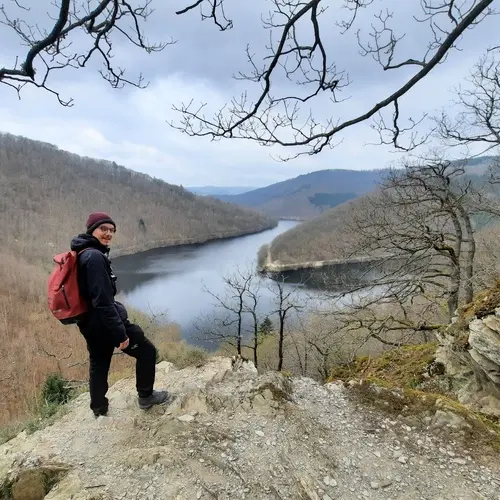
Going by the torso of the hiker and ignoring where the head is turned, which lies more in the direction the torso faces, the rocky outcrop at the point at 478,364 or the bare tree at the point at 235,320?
the rocky outcrop

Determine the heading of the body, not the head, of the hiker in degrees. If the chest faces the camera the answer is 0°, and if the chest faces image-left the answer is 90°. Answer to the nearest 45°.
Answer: approximately 270°

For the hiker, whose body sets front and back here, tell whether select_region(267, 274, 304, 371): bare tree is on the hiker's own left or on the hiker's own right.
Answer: on the hiker's own left

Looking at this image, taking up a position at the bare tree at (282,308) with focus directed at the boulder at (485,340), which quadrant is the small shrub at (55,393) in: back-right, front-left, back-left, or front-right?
front-right

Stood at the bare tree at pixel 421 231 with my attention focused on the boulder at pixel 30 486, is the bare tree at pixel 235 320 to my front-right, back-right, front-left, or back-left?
back-right

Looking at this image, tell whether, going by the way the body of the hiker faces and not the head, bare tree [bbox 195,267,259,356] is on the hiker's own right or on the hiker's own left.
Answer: on the hiker's own left

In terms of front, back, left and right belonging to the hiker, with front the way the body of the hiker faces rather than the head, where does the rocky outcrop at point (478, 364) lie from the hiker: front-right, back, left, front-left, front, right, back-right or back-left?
front

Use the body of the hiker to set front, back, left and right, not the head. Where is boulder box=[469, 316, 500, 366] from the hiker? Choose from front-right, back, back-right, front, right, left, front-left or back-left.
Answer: front

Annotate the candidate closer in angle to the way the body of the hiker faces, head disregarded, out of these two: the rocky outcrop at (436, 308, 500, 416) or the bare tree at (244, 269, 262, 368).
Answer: the rocky outcrop

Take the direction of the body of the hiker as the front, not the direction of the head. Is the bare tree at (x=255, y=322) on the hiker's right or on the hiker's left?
on the hiker's left
